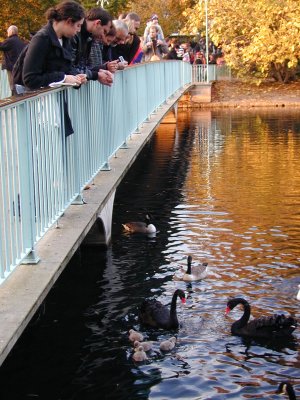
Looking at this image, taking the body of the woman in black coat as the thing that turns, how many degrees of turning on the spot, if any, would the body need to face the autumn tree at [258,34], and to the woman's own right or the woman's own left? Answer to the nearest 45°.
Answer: approximately 90° to the woman's own left

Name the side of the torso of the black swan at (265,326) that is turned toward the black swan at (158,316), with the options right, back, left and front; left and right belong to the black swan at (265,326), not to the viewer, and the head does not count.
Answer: front

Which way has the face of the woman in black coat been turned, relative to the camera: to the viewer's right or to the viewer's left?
to the viewer's right

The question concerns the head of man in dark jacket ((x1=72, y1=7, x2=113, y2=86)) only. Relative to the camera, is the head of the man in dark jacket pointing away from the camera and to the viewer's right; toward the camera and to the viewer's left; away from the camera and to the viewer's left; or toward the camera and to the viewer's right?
toward the camera and to the viewer's right

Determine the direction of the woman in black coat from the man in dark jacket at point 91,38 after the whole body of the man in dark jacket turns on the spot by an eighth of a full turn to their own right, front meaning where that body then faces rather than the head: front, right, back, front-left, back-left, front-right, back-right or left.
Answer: front-right

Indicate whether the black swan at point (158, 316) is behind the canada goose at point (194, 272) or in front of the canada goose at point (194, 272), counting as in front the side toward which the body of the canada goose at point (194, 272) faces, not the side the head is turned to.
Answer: in front

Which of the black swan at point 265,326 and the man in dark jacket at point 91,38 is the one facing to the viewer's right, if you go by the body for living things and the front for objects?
the man in dark jacket

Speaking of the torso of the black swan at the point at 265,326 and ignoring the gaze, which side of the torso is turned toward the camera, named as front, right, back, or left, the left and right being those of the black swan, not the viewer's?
left

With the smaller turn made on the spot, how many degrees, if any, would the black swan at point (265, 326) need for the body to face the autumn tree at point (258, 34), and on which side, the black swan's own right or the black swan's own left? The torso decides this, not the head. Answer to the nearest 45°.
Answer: approximately 90° to the black swan's own right

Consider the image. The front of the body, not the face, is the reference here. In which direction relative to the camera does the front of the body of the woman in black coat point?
to the viewer's right

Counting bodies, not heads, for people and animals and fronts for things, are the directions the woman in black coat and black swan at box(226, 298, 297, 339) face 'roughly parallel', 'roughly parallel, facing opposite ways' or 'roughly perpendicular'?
roughly parallel, facing opposite ways

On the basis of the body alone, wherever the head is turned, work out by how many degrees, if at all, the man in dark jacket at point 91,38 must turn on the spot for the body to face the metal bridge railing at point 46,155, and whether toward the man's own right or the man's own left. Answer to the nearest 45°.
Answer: approximately 90° to the man's own right

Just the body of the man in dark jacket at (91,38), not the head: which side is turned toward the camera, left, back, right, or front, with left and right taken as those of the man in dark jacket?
right
